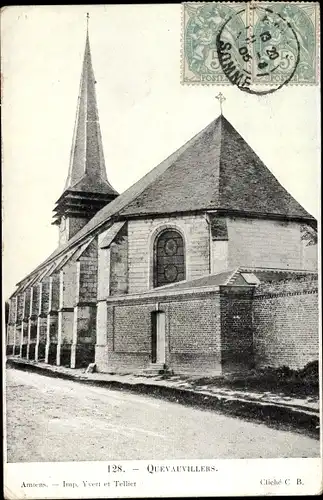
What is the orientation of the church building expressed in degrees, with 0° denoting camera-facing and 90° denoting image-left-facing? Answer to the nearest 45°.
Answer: approximately 135°
